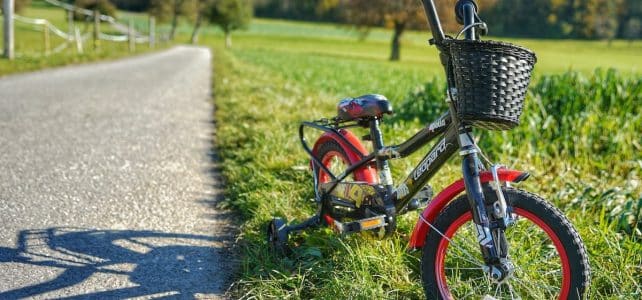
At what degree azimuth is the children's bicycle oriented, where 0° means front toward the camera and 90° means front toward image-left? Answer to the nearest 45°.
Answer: approximately 315°
